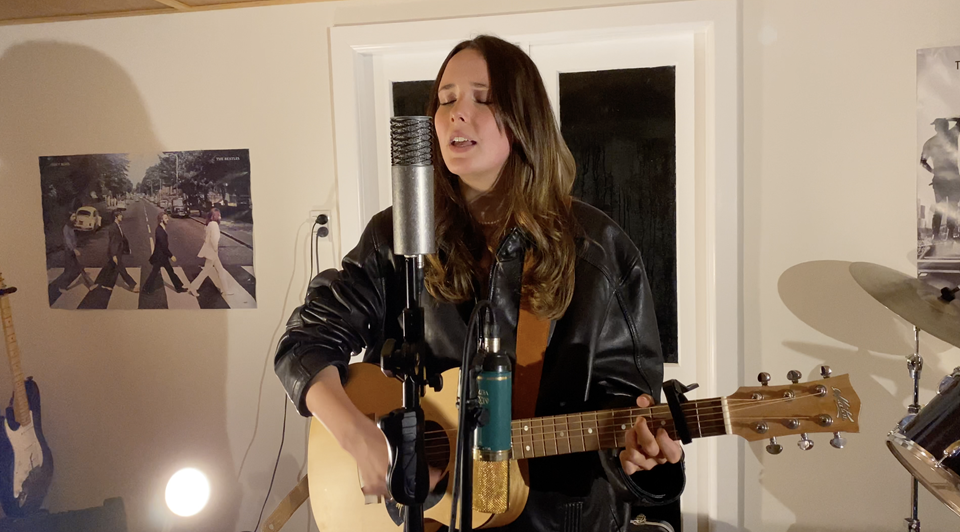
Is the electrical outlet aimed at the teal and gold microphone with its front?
yes

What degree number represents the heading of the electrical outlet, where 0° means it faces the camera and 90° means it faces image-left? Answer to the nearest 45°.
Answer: approximately 0°

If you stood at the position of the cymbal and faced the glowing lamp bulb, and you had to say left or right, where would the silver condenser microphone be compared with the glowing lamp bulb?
left

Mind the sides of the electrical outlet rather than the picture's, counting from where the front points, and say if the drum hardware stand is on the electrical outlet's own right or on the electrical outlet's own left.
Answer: on the electrical outlet's own left

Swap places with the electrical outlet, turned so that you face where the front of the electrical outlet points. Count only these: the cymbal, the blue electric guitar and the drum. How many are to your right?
1

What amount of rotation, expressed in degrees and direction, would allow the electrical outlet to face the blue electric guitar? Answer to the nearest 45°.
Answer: approximately 90° to its right

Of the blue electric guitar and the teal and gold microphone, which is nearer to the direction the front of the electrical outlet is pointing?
the teal and gold microphone

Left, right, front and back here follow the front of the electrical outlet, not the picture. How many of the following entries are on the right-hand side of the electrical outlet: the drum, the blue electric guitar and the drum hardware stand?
1

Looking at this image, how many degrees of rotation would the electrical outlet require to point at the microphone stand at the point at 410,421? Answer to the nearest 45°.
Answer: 0° — it already faces it

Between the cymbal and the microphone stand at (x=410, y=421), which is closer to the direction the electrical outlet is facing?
the microphone stand

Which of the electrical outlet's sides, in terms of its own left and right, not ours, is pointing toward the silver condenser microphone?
front

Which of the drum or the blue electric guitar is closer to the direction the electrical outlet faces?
the drum

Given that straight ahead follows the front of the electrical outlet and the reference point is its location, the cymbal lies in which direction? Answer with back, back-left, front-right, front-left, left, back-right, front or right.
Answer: front-left
